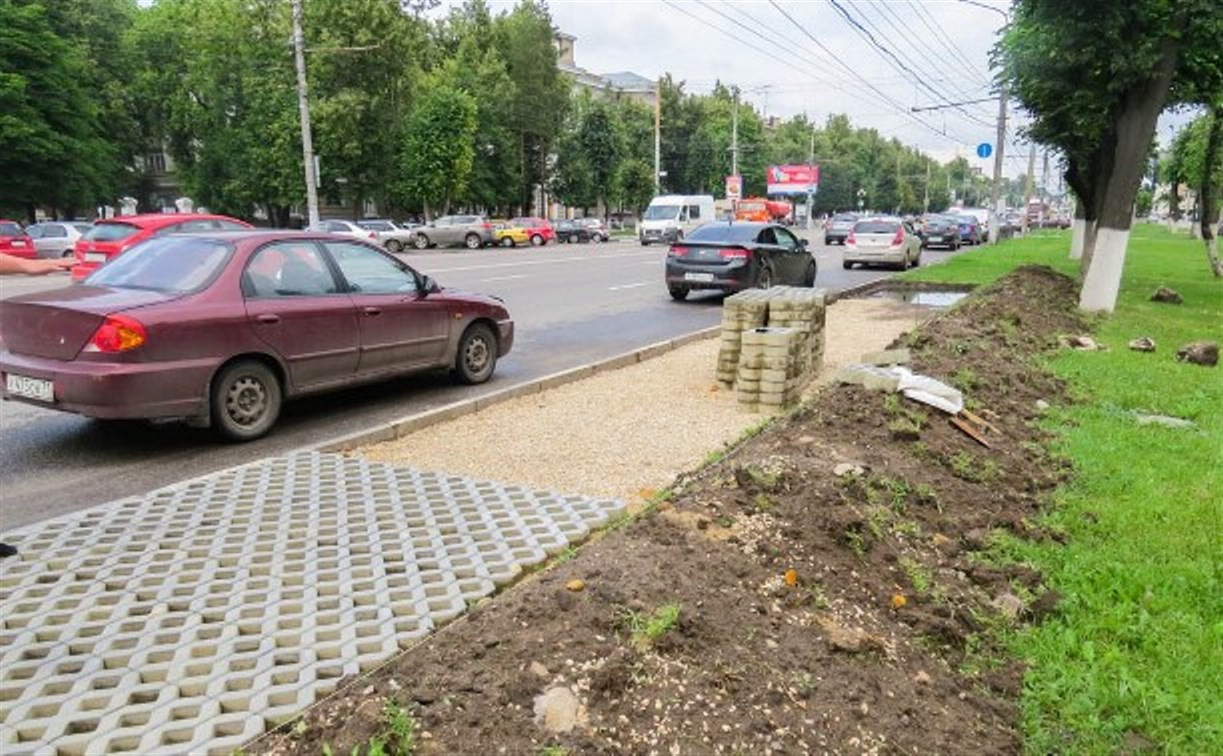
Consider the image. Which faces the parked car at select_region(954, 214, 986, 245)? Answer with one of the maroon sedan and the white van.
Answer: the maroon sedan

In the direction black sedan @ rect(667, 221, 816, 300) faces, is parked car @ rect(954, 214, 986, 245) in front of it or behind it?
in front

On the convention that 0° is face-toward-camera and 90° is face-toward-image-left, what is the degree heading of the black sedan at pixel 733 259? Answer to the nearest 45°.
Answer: approximately 225°

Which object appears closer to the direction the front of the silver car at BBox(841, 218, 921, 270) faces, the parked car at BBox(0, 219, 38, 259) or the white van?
the white van

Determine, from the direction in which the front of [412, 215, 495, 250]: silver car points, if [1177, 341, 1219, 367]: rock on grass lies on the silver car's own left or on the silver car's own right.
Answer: on the silver car's own left

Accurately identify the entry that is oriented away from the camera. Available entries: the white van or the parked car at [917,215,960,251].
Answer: the parked car

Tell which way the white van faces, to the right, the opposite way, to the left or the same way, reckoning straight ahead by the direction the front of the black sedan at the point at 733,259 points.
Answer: the opposite way

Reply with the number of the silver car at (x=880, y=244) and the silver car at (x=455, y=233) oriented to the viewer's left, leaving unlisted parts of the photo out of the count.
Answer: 1

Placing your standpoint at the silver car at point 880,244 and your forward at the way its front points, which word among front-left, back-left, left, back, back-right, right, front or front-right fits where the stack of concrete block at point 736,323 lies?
back

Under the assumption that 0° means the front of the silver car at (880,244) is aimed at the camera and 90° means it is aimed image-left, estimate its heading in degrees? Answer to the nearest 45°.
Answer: approximately 180°

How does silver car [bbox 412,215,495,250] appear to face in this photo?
to the viewer's left

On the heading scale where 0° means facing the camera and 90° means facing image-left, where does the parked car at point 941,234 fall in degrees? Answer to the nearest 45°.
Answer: approximately 180°

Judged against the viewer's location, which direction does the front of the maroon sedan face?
facing away from the viewer and to the right of the viewer

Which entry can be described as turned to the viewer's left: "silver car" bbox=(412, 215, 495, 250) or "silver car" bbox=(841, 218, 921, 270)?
"silver car" bbox=(412, 215, 495, 250)
